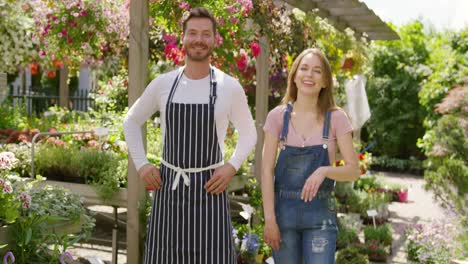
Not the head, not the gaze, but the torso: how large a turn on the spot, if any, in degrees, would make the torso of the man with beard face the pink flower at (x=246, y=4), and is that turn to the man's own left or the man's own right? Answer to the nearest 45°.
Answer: approximately 180°

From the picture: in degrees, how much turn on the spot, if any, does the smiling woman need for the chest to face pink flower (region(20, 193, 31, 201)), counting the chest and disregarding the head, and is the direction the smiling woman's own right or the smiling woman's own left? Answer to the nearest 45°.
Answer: approximately 90° to the smiling woman's own right

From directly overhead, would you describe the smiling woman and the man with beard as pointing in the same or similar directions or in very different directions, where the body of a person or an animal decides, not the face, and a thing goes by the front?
same or similar directions

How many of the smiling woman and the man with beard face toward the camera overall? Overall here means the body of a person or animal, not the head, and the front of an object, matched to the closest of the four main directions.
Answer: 2

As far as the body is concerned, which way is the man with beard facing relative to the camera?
toward the camera

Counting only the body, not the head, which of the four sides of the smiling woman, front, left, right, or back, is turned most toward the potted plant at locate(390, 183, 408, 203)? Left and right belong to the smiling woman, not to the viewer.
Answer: back

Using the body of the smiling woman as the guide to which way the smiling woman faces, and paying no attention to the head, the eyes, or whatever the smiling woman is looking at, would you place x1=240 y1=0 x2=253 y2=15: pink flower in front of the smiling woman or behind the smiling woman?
behind

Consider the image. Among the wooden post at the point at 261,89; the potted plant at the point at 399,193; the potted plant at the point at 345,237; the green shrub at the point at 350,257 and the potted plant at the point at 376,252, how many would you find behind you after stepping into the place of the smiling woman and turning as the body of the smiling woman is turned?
5

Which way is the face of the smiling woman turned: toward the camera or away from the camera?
toward the camera

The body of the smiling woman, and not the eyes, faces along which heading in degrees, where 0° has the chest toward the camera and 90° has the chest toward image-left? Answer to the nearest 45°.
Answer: approximately 0°

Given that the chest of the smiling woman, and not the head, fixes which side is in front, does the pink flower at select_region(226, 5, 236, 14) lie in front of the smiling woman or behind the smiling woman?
behind

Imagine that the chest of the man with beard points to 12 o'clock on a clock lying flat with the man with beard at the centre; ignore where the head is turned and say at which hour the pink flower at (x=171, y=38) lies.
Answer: The pink flower is roughly at 6 o'clock from the man with beard.

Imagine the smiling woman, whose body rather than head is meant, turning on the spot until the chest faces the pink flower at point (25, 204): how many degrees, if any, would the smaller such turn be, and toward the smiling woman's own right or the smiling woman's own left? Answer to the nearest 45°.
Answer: approximately 90° to the smiling woman's own right

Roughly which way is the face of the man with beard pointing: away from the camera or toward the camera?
toward the camera

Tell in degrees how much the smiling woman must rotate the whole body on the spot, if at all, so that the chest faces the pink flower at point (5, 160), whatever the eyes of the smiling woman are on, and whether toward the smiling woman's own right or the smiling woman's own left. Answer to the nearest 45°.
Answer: approximately 90° to the smiling woman's own right
